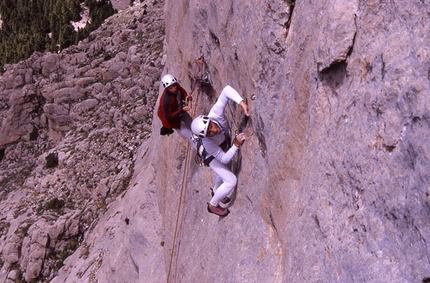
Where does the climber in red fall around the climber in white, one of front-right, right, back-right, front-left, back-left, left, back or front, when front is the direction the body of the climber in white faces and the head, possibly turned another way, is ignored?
back-left

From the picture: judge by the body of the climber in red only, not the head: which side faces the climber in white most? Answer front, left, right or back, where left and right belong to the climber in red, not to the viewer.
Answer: front

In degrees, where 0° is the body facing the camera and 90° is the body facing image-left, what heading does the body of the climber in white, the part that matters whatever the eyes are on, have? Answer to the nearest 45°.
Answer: approximately 270°
